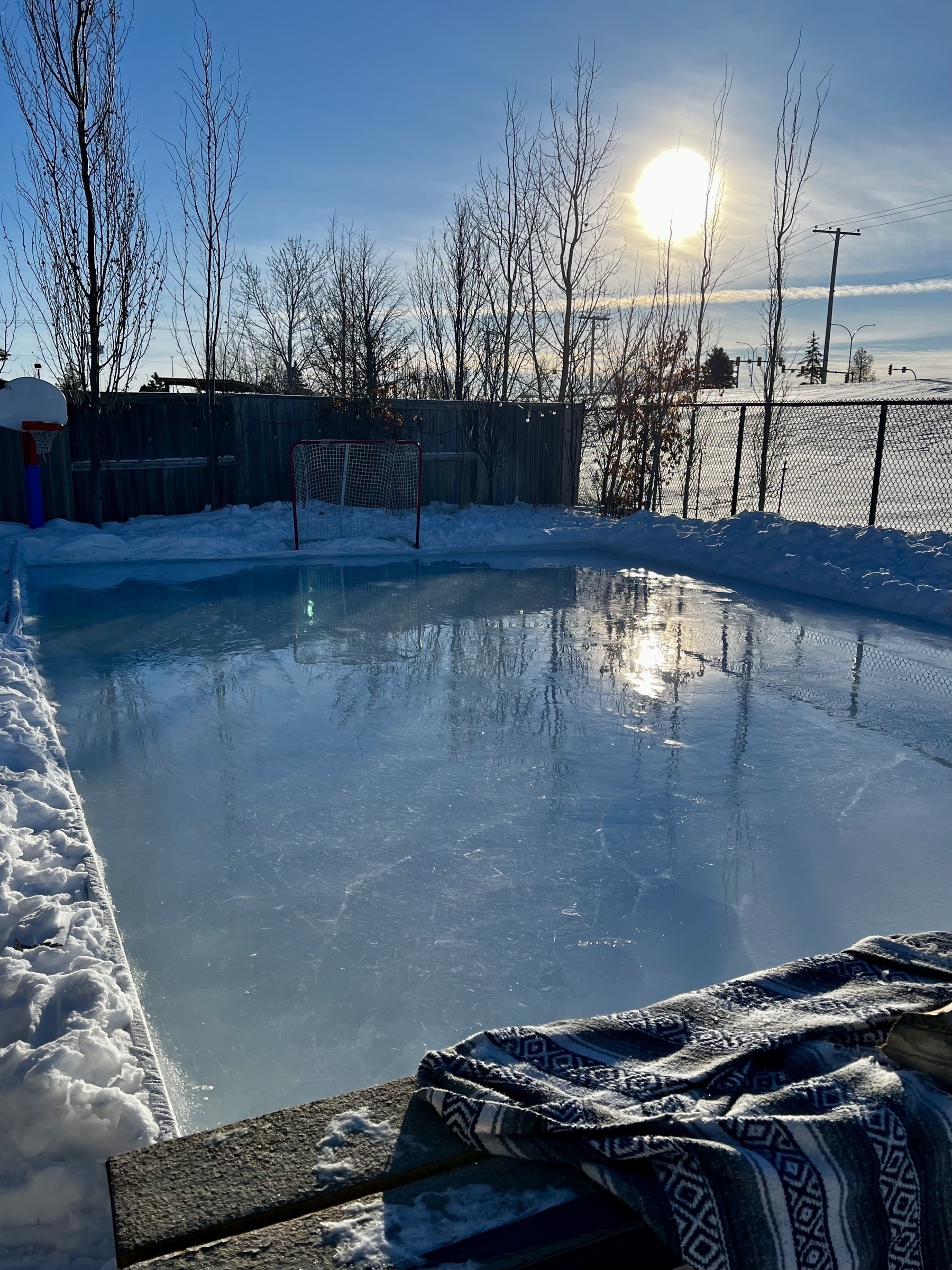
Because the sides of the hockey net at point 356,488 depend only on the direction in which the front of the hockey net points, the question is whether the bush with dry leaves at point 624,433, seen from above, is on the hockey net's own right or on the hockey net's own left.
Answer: on the hockey net's own left

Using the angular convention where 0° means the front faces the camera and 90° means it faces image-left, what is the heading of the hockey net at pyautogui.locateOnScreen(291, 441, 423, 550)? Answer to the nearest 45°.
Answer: approximately 0°

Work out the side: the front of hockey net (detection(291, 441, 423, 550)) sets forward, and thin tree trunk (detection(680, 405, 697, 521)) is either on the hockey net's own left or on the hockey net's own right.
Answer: on the hockey net's own left

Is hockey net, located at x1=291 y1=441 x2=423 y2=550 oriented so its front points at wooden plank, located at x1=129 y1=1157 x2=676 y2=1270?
yes

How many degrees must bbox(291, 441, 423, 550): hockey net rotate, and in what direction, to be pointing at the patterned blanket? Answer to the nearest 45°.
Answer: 0° — it already faces it

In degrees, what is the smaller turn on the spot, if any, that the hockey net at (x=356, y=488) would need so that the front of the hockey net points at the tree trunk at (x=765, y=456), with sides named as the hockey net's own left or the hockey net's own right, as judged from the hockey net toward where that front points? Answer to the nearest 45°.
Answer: approximately 45° to the hockey net's own left

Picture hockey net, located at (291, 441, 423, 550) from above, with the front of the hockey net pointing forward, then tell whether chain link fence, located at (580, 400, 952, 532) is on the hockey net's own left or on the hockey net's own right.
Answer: on the hockey net's own left

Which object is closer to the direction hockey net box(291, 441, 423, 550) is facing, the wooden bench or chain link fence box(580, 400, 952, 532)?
the wooden bench

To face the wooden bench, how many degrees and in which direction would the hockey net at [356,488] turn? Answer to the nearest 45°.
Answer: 0° — it already faces it
